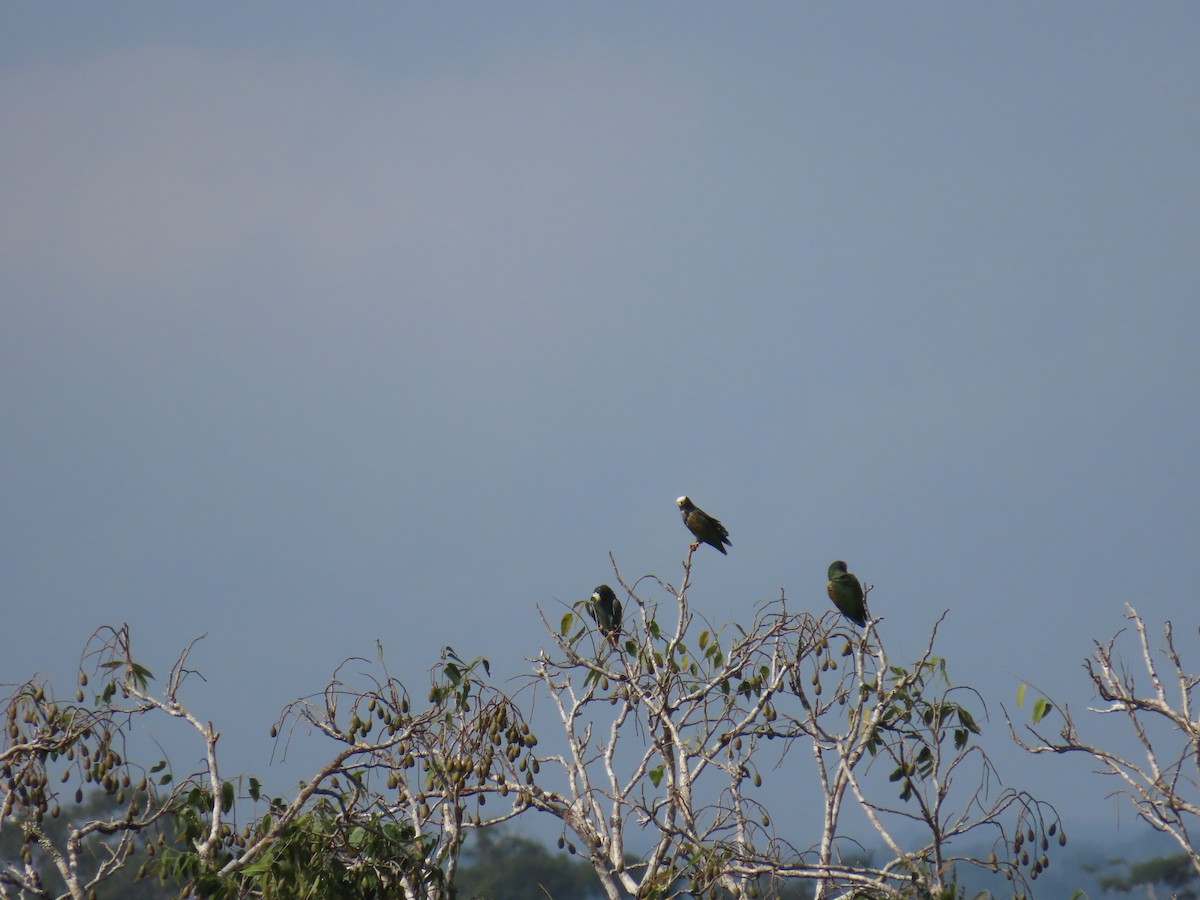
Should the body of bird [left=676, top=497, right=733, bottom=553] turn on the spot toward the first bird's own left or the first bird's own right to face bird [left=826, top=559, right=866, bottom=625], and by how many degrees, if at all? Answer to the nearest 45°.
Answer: approximately 135° to the first bird's own left

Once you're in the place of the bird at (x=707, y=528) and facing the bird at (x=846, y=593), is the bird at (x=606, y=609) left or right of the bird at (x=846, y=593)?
right

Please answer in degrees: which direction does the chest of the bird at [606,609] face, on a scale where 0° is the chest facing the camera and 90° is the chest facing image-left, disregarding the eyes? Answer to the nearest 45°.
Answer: approximately 45°

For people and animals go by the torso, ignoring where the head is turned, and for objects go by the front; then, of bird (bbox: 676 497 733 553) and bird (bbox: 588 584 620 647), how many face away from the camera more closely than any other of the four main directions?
0

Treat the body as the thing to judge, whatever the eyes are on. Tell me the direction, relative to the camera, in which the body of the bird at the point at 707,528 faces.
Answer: to the viewer's left

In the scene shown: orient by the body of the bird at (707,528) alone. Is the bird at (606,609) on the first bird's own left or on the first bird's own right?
on the first bird's own left
